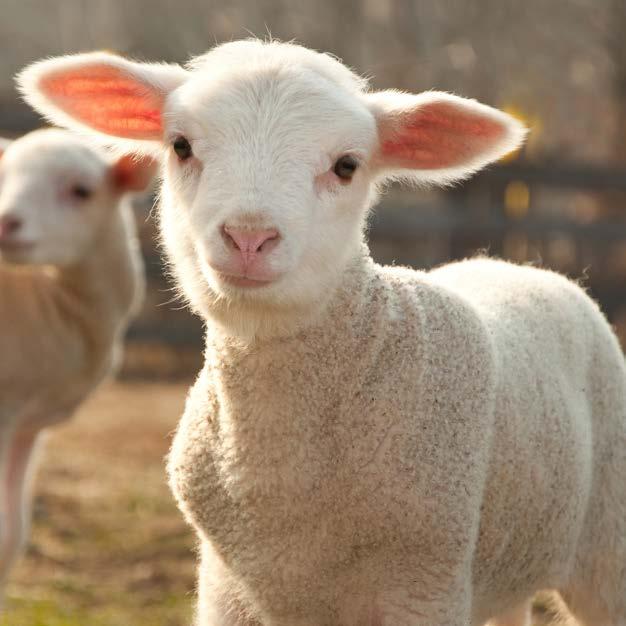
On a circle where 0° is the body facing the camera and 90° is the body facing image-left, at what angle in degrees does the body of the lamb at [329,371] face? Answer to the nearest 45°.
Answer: approximately 45°

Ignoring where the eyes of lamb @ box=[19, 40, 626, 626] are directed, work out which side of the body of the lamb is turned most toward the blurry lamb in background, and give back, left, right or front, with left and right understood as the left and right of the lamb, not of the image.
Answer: right
